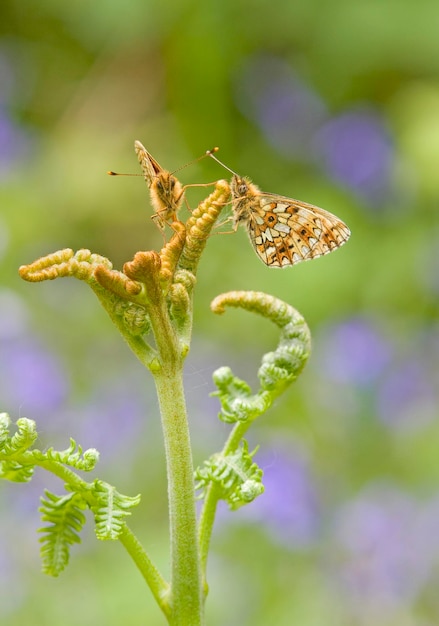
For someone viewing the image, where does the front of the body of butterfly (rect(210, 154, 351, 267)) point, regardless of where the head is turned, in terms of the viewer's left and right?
facing to the left of the viewer

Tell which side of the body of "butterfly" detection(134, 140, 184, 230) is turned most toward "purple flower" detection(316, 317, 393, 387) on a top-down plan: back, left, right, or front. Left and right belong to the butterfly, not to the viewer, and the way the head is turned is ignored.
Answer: back

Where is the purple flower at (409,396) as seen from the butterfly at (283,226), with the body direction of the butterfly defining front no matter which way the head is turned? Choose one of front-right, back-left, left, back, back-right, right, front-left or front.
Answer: right

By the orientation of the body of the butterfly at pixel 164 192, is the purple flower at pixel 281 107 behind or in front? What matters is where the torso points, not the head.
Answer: behind

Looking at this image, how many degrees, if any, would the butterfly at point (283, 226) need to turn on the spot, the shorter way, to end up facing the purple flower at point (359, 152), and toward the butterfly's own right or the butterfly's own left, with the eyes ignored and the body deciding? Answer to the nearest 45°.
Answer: approximately 90° to the butterfly's own right
